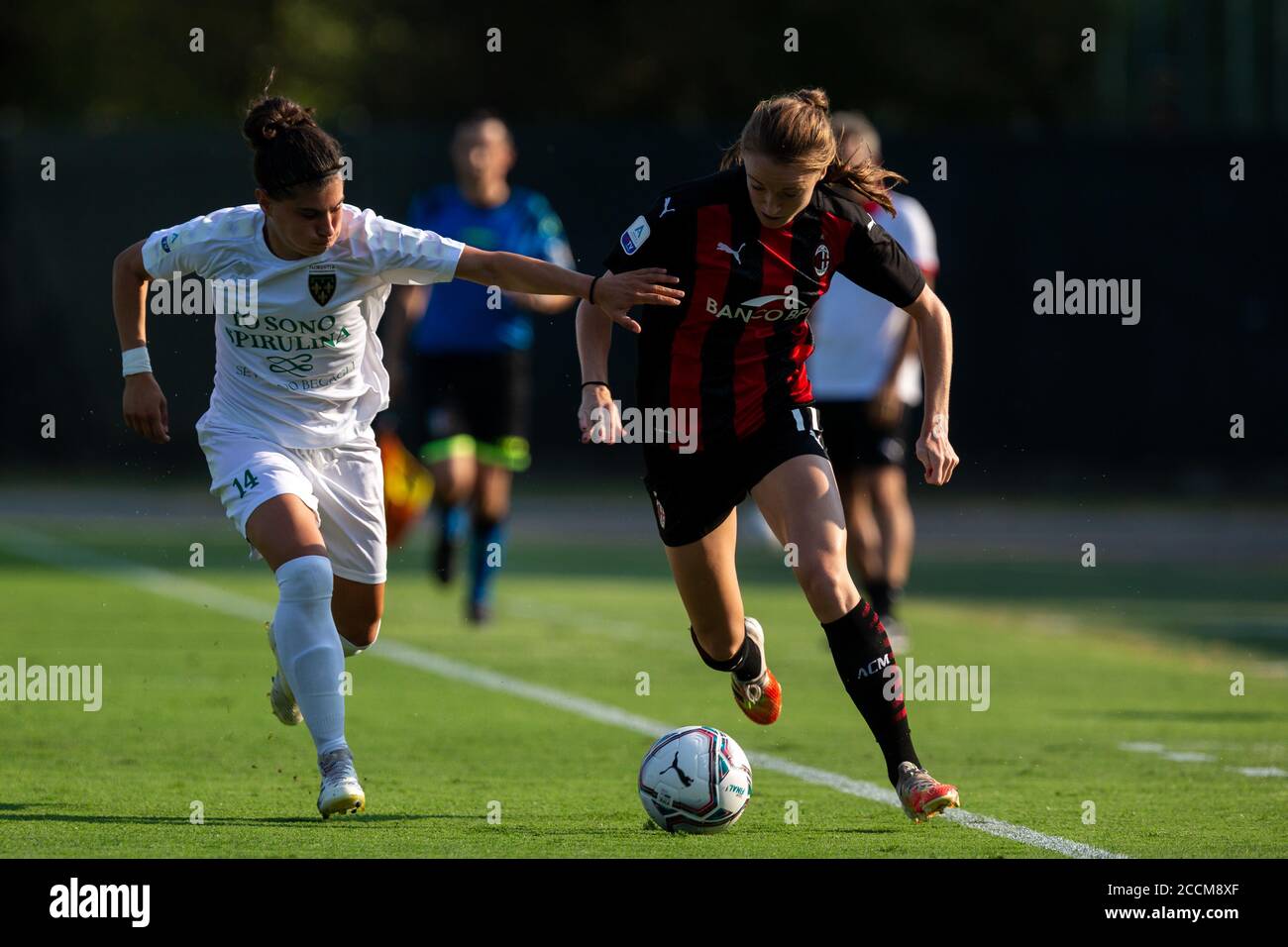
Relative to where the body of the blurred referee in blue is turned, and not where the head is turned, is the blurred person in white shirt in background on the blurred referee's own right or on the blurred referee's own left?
on the blurred referee's own left

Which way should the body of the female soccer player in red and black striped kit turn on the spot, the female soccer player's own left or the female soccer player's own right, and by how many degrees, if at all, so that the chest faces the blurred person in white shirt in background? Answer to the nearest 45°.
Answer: approximately 135° to the female soccer player's own left

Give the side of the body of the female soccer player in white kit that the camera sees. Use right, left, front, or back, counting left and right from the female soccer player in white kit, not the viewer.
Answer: front

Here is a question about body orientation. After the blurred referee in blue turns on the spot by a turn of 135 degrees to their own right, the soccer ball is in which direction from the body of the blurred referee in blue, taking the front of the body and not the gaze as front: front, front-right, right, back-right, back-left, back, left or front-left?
back-left

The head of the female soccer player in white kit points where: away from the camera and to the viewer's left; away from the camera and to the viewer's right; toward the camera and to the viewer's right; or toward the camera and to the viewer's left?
toward the camera and to the viewer's right

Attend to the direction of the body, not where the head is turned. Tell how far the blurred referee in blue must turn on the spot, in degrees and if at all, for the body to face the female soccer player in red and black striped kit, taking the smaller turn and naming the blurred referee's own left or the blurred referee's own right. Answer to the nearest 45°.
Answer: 0° — they already face them

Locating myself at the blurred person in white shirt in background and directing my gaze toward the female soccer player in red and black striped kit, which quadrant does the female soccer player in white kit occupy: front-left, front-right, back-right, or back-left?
front-right

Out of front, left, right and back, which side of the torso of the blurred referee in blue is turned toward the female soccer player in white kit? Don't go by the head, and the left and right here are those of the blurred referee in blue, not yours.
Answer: front

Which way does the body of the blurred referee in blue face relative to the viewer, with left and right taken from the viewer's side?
facing the viewer

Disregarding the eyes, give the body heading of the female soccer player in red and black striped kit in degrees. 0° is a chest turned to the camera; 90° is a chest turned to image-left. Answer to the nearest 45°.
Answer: approximately 315°

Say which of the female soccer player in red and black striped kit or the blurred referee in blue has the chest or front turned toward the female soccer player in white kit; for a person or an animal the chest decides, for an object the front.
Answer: the blurred referee in blue
